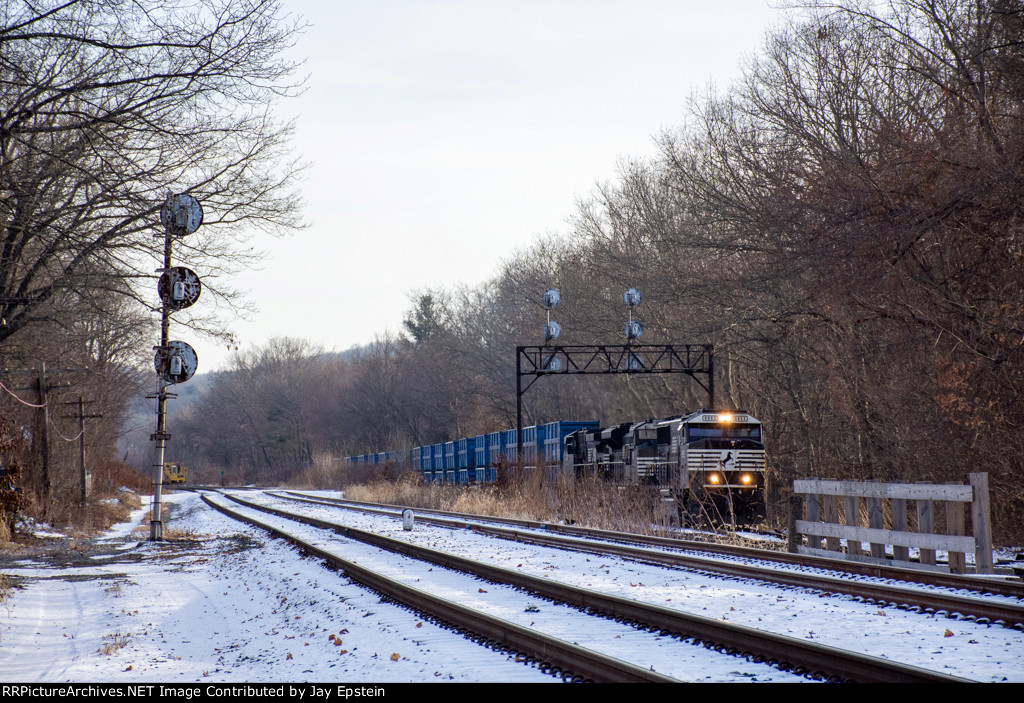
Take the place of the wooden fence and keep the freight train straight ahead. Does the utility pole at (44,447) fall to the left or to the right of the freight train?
left

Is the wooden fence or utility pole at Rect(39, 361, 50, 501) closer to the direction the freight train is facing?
the wooden fence

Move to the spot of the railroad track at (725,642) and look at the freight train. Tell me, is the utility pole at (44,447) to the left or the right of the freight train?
left

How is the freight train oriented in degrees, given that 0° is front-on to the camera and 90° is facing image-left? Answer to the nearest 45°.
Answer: approximately 0°

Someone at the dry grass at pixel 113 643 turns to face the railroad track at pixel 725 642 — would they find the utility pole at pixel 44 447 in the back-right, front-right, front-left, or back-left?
back-left

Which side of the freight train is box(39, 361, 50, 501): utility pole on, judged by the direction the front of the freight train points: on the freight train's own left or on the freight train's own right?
on the freight train's own right

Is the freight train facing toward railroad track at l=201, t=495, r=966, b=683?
yes
